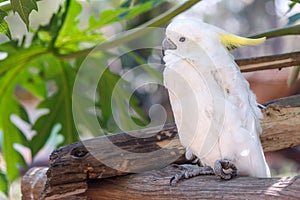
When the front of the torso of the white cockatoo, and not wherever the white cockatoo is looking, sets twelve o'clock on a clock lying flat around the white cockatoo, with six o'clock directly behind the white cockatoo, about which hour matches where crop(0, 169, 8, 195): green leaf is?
The green leaf is roughly at 1 o'clock from the white cockatoo.

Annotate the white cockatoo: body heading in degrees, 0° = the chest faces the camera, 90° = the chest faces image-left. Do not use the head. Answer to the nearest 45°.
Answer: approximately 90°
